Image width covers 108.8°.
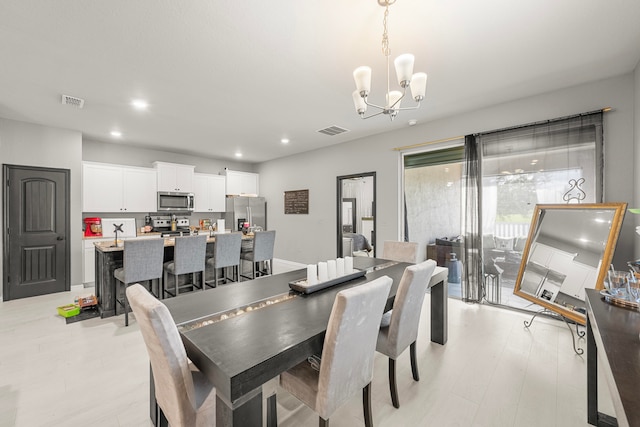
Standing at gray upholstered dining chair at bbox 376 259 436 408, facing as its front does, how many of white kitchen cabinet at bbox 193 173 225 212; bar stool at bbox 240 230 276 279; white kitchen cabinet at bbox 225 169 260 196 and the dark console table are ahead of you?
3

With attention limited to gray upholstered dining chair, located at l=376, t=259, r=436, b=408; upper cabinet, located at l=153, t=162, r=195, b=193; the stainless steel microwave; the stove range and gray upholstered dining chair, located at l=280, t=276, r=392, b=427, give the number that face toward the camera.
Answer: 3

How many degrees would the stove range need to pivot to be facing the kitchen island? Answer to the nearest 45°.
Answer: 0° — it already faces it

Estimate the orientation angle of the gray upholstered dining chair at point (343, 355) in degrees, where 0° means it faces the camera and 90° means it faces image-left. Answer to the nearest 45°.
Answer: approximately 135°

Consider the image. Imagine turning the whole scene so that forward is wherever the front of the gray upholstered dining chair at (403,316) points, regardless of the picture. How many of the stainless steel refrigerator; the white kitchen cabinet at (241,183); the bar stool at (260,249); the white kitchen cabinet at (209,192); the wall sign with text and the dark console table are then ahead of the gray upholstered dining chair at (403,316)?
5

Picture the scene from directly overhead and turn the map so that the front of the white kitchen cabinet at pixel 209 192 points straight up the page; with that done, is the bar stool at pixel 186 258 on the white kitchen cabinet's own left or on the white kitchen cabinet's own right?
on the white kitchen cabinet's own right

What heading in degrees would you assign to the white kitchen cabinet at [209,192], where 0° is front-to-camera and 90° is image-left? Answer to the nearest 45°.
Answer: approximately 315°

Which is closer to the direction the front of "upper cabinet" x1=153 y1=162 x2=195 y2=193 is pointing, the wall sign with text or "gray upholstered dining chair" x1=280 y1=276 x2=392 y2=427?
the gray upholstered dining chair

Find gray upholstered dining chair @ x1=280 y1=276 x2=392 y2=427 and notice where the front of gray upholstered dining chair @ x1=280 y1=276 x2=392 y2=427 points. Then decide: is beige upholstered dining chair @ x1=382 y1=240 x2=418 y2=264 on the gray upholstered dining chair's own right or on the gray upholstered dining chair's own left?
on the gray upholstered dining chair's own right

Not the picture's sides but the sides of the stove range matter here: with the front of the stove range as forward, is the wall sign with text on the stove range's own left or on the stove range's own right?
on the stove range's own left
